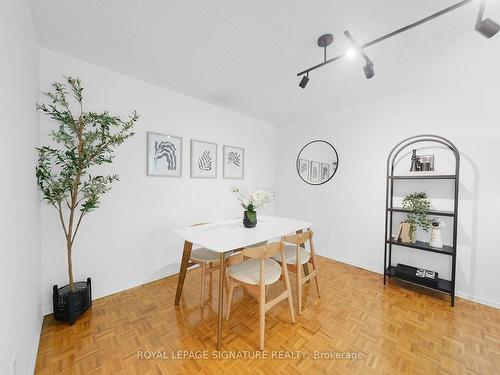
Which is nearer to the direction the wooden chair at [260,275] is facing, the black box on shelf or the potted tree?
the potted tree

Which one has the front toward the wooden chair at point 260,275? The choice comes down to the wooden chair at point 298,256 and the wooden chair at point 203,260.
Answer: the wooden chair at point 203,260

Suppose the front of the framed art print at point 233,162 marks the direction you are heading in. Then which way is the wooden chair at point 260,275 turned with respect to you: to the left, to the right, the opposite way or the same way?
the opposite way

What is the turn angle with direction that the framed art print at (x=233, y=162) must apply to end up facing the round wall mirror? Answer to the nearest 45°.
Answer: approximately 45° to its left

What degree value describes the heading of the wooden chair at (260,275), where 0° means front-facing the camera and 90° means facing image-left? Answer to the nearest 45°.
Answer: approximately 135°

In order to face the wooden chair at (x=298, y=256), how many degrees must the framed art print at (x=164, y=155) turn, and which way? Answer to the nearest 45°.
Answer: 0° — it already faces it

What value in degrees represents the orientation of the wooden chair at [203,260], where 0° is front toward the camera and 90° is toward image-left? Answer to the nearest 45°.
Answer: approximately 315°
